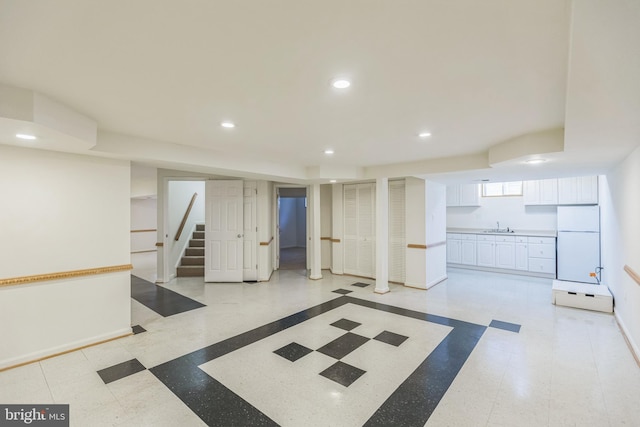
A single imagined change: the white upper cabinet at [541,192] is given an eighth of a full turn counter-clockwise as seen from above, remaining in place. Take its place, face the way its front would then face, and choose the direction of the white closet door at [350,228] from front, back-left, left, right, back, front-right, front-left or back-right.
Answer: right

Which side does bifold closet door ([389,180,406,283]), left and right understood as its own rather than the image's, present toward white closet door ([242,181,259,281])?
right

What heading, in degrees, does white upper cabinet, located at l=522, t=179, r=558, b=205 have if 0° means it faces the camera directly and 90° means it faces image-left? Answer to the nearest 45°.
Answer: approximately 0°

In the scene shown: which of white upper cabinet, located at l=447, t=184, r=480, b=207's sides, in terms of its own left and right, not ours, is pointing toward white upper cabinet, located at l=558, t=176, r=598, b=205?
left

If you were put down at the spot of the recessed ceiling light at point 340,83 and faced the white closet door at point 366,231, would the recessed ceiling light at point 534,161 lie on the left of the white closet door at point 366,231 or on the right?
right

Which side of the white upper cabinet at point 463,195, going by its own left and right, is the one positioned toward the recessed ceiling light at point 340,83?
front

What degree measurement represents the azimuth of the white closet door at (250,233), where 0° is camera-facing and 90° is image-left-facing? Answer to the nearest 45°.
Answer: approximately 0°

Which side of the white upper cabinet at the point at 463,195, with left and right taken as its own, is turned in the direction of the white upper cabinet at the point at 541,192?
left
